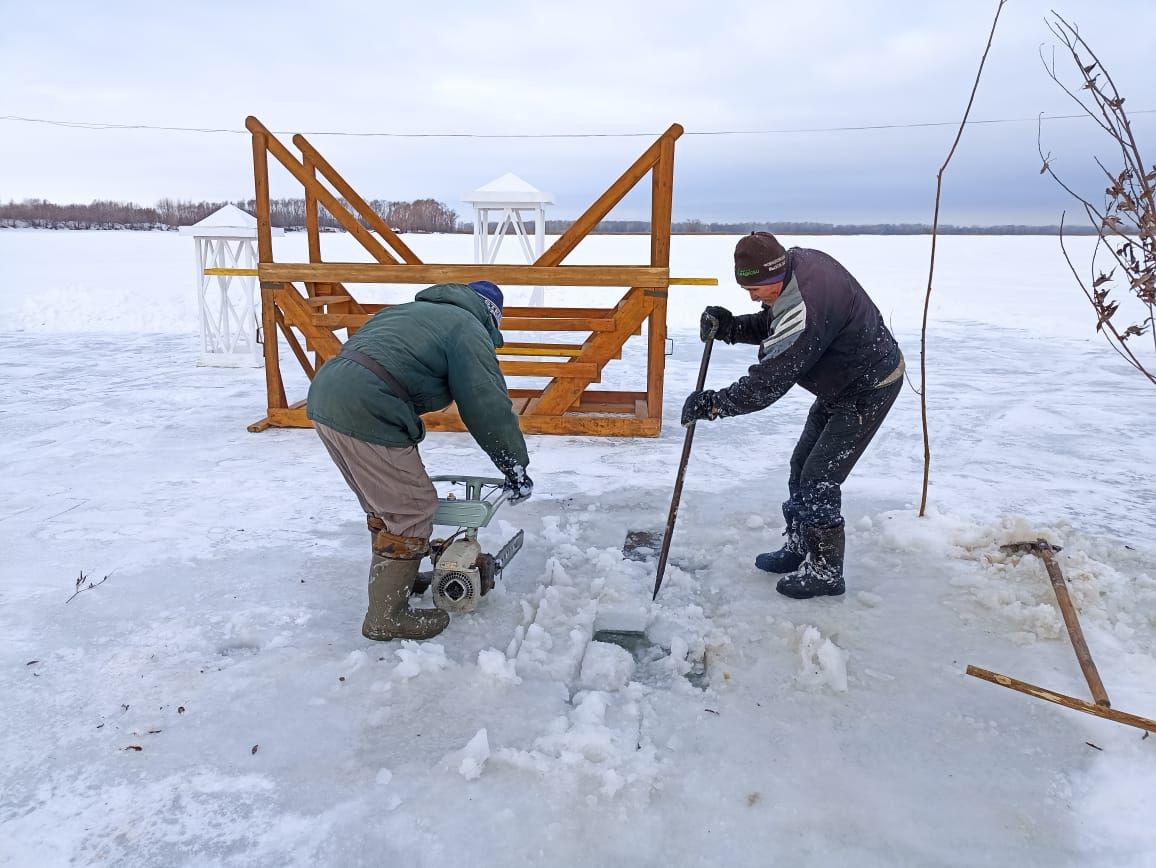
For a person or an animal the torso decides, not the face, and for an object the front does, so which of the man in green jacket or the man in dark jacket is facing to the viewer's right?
the man in green jacket

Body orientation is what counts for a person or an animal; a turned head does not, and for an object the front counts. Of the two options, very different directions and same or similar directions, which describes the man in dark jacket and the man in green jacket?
very different directions

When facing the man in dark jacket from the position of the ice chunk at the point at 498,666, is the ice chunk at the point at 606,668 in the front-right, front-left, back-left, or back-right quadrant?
front-right

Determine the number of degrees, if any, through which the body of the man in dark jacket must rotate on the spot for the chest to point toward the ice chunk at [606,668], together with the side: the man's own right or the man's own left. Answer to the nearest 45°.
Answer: approximately 45° to the man's own left

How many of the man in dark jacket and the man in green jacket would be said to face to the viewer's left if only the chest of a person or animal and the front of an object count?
1

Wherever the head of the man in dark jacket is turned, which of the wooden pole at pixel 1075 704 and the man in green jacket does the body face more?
the man in green jacket

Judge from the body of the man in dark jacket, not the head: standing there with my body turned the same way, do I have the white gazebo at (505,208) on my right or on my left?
on my right

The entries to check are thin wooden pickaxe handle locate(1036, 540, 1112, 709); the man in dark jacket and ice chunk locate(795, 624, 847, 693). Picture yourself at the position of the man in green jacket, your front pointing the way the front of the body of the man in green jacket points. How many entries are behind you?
0

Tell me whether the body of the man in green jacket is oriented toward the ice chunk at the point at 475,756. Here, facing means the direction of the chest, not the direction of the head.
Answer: no

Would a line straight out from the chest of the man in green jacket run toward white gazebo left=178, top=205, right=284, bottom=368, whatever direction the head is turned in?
no

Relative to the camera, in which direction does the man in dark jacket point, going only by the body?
to the viewer's left

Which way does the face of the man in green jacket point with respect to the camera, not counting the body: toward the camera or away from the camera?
away from the camera
